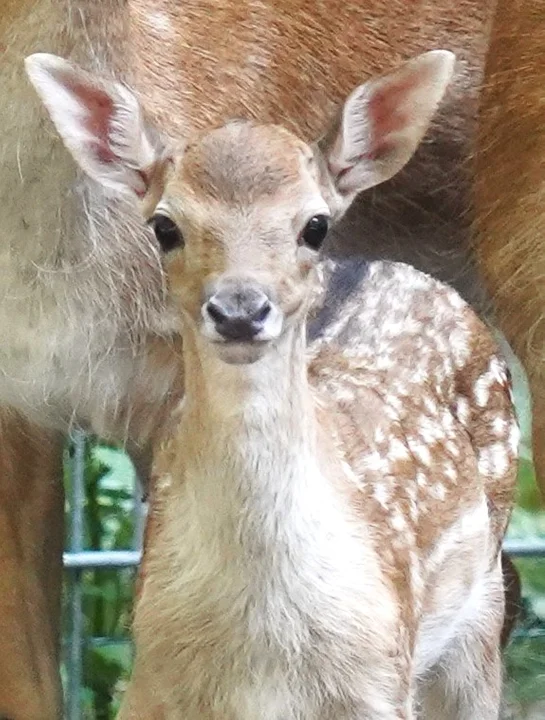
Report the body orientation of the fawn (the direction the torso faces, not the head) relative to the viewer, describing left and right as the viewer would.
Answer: facing the viewer and to the left of the viewer

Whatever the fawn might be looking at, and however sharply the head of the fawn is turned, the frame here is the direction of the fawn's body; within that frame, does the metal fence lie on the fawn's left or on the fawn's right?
on the fawn's right

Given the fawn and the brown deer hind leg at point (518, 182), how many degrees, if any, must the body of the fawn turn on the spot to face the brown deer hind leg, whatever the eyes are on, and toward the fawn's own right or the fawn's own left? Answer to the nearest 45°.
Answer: approximately 180°
